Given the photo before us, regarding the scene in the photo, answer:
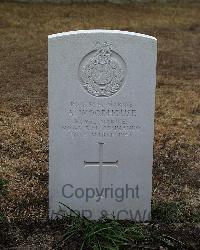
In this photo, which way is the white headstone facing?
toward the camera
